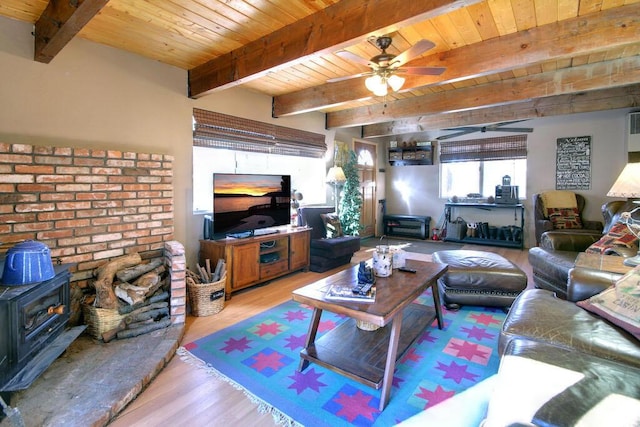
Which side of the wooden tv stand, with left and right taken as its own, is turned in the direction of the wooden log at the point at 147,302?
right

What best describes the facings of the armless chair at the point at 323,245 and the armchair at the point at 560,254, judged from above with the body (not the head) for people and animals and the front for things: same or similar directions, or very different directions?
very different directions

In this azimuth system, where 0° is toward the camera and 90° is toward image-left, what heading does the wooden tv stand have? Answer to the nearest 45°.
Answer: approximately 315°

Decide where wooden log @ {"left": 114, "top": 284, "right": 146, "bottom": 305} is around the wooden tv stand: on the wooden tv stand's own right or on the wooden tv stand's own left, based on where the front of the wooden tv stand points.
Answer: on the wooden tv stand's own right

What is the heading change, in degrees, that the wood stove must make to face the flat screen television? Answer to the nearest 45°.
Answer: approximately 90° to its left

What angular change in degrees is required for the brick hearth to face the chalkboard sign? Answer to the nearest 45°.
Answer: approximately 45° to its left

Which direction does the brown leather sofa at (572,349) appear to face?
to the viewer's left

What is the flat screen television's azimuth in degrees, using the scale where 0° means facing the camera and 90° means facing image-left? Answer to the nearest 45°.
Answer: approximately 315°

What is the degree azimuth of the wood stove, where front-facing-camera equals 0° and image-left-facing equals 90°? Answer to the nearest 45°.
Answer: approximately 315°

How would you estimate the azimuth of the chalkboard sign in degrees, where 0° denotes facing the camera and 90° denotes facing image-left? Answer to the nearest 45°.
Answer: approximately 0°

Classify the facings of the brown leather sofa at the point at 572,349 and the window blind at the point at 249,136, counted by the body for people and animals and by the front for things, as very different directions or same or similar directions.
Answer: very different directions

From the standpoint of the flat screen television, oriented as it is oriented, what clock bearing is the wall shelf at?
The wall shelf is roughly at 9 o'clock from the flat screen television.

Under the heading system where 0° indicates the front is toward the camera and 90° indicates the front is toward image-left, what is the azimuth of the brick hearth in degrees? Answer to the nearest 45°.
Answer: approximately 315°
